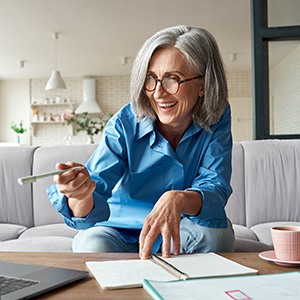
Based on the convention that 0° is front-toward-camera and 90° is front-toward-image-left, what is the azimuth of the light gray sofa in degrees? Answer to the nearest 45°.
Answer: approximately 0°

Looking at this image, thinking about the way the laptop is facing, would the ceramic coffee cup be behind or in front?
in front

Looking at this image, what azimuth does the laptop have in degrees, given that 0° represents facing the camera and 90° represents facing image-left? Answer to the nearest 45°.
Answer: approximately 225°

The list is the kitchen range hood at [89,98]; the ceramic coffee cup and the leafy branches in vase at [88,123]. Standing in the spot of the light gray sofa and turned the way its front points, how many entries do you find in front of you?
1

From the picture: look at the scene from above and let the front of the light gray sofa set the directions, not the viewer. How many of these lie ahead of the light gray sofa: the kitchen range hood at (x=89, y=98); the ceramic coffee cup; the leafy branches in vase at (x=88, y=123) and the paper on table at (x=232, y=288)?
2

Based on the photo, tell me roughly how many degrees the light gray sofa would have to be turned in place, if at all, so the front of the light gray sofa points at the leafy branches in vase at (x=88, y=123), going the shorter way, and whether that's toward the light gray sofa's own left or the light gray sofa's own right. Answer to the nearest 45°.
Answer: approximately 180°

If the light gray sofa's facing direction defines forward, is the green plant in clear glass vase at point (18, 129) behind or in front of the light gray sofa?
behind

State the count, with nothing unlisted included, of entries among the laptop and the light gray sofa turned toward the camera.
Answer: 1

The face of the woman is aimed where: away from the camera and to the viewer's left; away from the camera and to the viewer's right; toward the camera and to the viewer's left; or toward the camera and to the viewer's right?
toward the camera and to the viewer's left

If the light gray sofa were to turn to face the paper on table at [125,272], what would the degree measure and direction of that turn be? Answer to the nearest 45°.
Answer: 0° — it already faces it

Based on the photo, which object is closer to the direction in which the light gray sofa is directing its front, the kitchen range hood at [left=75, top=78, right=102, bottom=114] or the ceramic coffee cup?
the ceramic coffee cup

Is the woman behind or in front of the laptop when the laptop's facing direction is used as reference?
in front
